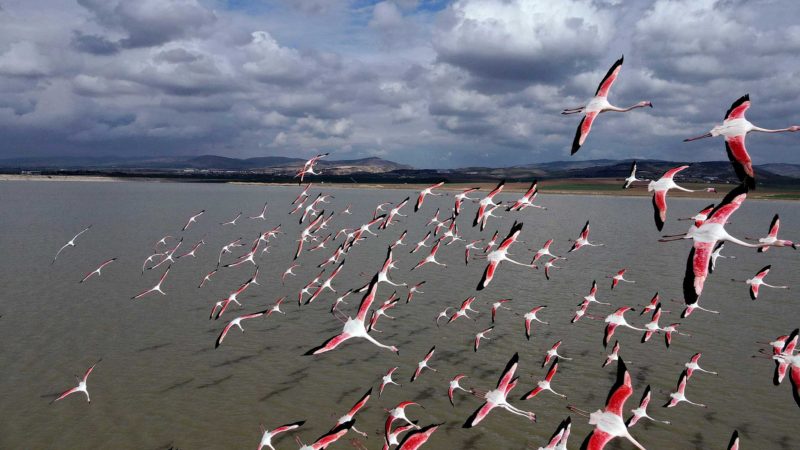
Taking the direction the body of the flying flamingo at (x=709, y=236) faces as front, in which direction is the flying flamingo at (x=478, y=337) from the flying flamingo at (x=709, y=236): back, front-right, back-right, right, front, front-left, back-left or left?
back-left

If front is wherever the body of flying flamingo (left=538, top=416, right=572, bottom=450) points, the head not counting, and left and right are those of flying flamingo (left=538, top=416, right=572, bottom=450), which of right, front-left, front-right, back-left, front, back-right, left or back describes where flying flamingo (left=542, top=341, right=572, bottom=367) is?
left

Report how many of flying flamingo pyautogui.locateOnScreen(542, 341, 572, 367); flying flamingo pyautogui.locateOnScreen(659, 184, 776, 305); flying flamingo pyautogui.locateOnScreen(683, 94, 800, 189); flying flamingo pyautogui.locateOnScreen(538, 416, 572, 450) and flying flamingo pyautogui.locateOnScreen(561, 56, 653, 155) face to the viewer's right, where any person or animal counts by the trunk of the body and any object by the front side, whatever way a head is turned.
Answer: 5

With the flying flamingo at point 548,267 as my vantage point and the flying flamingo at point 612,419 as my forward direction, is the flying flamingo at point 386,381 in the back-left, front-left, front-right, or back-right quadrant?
front-right

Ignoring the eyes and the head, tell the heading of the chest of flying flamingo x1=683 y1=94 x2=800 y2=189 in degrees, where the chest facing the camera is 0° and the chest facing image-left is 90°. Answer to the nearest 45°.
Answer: approximately 270°

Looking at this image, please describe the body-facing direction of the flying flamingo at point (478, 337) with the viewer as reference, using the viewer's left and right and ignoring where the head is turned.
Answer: facing to the right of the viewer

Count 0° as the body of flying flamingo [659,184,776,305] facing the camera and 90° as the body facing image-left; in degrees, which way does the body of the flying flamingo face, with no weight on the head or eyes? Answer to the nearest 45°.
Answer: approximately 270°

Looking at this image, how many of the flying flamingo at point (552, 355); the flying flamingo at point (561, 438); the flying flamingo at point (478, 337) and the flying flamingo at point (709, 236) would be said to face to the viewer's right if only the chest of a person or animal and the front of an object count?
4

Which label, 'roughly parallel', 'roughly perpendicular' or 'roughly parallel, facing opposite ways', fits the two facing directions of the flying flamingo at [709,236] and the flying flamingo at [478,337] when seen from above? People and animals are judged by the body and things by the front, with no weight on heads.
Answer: roughly parallel

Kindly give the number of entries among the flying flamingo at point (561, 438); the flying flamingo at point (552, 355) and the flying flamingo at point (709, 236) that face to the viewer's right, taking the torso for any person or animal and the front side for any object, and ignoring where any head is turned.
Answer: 3

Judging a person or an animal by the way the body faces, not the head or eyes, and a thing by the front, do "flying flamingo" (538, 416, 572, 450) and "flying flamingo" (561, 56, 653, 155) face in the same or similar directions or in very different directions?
same or similar directions

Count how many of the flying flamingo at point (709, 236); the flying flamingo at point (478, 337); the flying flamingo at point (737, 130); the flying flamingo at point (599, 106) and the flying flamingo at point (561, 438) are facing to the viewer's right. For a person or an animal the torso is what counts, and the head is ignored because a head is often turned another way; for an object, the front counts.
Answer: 5

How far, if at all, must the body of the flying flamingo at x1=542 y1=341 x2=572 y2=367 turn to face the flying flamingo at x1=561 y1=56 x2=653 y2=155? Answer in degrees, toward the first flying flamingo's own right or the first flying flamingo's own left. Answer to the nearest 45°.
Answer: approximately 90° to the first flying flamingo's own right
